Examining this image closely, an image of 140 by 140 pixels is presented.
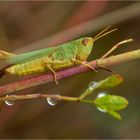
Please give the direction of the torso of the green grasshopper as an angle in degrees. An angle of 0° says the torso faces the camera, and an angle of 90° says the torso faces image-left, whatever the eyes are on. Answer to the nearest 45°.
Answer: approximately 270°
